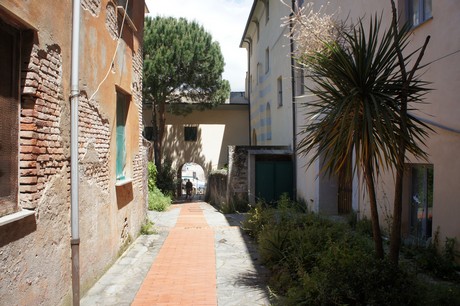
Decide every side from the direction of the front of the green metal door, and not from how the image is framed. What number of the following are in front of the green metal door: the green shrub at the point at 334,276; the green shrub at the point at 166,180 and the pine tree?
1

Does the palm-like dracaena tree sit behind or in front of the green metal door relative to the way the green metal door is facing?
in front

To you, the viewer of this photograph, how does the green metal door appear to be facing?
facing the viewer

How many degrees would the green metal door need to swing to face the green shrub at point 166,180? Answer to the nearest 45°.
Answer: approximately 135° to its right

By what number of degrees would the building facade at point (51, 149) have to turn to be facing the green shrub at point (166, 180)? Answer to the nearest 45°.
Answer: approximately 90° to its left

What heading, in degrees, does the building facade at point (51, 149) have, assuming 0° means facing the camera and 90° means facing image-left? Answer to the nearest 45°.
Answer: approximately 270°

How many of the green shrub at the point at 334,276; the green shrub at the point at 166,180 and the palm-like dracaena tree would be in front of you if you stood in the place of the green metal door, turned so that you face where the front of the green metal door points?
2

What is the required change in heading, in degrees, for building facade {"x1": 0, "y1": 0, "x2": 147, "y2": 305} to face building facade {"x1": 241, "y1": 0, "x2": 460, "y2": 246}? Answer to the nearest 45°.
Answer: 0° — it already faces it

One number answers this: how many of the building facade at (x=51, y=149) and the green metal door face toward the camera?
1

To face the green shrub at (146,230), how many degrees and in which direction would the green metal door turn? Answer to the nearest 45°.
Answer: approximately 45° to its right

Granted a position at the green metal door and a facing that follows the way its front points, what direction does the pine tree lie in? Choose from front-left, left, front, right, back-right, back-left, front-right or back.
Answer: back-right

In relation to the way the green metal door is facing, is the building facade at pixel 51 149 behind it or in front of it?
in front

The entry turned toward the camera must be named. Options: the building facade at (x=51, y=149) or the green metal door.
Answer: the green metal door

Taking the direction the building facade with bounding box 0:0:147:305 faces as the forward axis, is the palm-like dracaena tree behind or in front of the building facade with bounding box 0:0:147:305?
in front
